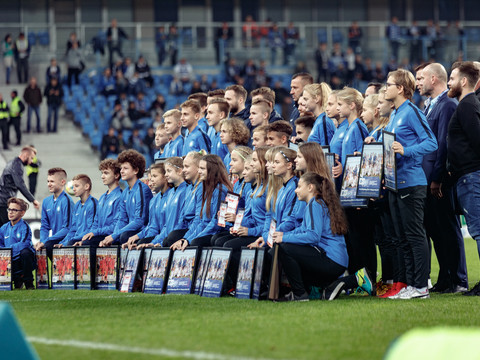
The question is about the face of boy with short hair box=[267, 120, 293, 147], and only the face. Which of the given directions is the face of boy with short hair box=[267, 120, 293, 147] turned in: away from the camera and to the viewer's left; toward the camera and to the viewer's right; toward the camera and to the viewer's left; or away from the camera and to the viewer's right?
toward the camera and to the viewer's left

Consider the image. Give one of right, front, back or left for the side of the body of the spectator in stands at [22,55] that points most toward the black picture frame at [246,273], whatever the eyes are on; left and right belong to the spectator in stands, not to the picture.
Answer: front

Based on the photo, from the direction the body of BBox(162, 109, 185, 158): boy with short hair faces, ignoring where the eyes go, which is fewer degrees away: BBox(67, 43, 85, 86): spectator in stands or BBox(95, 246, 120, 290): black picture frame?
the black picture frame

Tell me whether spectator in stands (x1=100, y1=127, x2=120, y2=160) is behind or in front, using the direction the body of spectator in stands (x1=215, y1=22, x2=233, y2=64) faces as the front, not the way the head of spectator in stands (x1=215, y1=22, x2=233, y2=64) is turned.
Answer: in front

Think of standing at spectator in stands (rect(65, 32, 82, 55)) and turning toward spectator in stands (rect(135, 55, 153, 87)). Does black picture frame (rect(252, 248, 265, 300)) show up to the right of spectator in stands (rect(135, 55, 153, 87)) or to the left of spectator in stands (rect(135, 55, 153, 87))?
right

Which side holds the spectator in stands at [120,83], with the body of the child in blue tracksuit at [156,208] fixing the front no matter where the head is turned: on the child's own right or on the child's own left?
on the child's own right

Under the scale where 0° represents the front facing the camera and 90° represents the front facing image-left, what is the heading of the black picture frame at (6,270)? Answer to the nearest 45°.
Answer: approximately 0°
